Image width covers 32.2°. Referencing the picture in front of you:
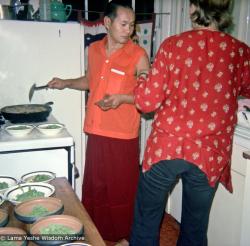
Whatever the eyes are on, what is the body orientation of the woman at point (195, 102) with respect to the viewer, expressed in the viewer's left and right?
facing away from the viewer

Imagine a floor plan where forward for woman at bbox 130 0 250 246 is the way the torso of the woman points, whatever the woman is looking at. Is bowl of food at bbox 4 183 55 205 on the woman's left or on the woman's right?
on the woman's left

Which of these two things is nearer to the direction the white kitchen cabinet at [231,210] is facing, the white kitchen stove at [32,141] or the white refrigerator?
the white kitchen stove

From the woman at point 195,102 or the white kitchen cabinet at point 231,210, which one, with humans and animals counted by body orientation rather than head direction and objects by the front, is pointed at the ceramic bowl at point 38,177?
the white kitchen cabinet

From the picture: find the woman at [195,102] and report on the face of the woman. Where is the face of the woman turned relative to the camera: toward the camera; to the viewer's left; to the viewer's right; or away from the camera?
away from the camera
